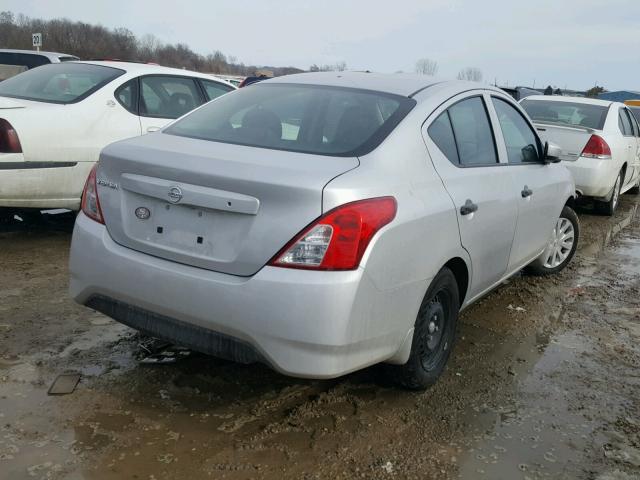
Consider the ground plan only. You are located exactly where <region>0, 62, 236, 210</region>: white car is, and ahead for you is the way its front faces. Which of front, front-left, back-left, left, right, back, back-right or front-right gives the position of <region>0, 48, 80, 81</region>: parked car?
front-left

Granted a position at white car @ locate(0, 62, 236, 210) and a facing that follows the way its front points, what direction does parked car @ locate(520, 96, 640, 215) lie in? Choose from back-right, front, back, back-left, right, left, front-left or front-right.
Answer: front-right

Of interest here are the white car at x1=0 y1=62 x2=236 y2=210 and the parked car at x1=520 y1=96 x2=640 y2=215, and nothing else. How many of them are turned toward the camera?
0

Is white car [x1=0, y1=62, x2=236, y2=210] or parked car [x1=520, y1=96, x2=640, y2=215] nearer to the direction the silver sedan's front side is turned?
the parked car

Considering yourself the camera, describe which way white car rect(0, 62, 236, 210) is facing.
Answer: facing away from the viewer and to the right of the viewer

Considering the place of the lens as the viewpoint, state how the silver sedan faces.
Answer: facing away from the viewer and to the right of the viewer

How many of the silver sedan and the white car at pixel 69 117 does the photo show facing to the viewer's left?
0

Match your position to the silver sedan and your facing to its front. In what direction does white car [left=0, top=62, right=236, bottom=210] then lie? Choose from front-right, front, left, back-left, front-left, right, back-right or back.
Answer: left

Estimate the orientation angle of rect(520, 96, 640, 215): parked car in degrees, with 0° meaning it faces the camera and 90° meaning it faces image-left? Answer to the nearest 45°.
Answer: approximately 225°

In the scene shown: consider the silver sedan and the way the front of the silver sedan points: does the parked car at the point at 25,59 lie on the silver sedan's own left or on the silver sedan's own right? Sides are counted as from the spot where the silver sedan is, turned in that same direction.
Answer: on the silver sedan's own left

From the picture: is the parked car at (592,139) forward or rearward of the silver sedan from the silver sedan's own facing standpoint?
forward
